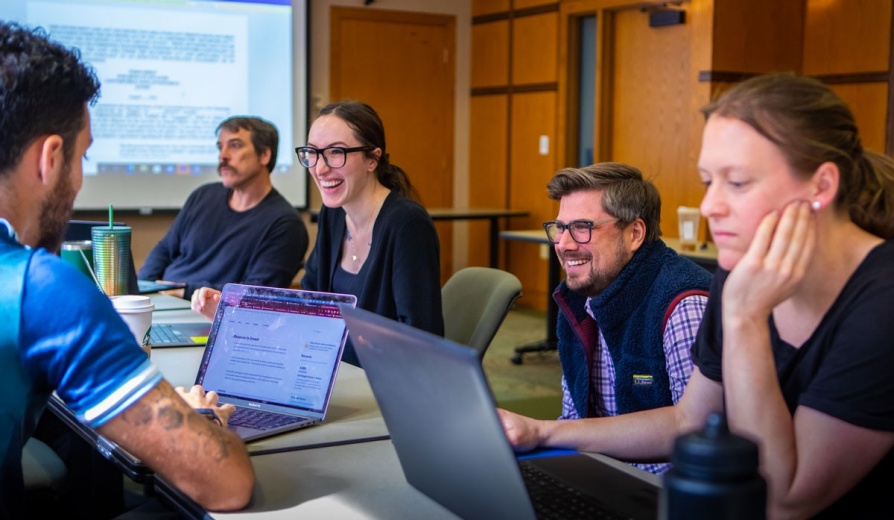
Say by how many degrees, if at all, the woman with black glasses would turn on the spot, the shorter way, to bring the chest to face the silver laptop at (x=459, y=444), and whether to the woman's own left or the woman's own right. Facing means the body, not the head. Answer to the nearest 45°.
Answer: approximately 45° to the woman's own left

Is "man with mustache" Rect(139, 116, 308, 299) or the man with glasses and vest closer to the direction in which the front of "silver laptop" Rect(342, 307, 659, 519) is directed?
the man with glasses and vest

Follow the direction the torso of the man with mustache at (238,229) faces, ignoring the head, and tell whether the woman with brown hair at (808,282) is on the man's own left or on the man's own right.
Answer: on the man's own left

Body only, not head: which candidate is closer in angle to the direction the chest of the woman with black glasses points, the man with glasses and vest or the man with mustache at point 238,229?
the man with glasses and vest

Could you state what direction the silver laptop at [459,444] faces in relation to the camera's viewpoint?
facing away from the viewer and to the right of the viewer

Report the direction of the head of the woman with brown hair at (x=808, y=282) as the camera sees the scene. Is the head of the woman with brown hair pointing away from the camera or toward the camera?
toward the camera

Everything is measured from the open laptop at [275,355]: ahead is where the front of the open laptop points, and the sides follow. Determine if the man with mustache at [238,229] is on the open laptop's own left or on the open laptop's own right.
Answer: on the open laptop's own right

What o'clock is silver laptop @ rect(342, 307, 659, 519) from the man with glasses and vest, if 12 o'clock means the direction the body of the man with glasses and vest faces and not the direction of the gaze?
The silver laptop is roughly at 11 o'clock from the man with glasses and vest.

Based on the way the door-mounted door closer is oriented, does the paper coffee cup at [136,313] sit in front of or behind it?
in front

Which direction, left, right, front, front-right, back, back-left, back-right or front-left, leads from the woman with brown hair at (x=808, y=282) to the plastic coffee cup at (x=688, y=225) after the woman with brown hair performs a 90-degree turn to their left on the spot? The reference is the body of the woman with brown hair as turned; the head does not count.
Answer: back-left

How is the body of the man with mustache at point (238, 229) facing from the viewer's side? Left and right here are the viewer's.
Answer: facing the viewer and to the left of the viewer

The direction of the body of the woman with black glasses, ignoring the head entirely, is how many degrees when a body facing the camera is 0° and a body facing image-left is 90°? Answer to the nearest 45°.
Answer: approximately 45°

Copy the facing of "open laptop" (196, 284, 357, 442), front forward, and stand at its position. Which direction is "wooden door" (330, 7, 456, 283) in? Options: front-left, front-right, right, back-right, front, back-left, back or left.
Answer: back-right

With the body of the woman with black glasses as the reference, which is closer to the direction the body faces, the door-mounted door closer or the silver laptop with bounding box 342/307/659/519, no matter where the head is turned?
the silver laptop

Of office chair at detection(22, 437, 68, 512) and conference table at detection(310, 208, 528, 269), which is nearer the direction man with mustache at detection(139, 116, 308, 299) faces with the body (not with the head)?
the office chair
